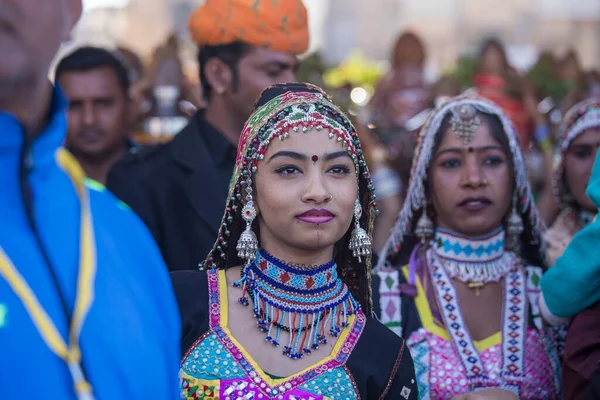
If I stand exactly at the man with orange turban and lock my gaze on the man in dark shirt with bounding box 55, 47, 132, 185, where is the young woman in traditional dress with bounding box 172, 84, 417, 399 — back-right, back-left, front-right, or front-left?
back-left

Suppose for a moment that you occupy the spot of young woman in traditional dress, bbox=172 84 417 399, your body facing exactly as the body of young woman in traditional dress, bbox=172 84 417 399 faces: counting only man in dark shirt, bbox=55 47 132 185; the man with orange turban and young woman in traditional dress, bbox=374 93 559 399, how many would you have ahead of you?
0

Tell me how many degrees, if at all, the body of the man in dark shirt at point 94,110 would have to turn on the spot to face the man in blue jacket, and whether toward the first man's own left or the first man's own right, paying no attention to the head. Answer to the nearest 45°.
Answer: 0° — they already face them

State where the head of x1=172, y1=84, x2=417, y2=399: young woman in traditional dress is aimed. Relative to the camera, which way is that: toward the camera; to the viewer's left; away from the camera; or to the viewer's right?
toward the camera

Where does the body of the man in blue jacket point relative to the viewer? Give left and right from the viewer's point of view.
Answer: facing the viewer

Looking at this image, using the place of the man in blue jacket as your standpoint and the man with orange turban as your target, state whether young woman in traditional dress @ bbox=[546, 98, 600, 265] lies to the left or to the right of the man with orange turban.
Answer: right

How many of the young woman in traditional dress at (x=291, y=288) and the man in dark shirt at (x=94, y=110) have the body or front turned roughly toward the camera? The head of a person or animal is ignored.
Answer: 2

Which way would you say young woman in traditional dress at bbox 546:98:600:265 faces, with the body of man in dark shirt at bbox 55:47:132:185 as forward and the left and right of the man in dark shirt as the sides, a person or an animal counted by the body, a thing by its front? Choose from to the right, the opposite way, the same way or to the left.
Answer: the same way

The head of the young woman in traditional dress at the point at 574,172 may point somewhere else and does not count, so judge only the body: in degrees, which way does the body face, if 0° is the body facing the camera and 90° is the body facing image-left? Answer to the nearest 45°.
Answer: approximately 315°

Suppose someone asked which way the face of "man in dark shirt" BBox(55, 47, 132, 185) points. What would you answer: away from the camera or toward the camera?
toward the camera

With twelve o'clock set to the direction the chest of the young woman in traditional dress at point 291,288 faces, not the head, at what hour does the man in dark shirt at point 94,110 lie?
The man in dark shirt is roughly at 5 o'clock from the young woman in traditional dress.

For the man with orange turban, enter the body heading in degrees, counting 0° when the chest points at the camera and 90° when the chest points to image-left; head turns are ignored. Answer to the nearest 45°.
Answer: approximately 315°

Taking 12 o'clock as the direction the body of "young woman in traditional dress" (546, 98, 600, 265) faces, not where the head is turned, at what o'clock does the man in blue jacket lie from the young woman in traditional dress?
The man in blue jacket is roughly at 2 o'clock from the young woman in traditional dress.

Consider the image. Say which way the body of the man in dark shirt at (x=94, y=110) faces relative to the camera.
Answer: toward the camera
